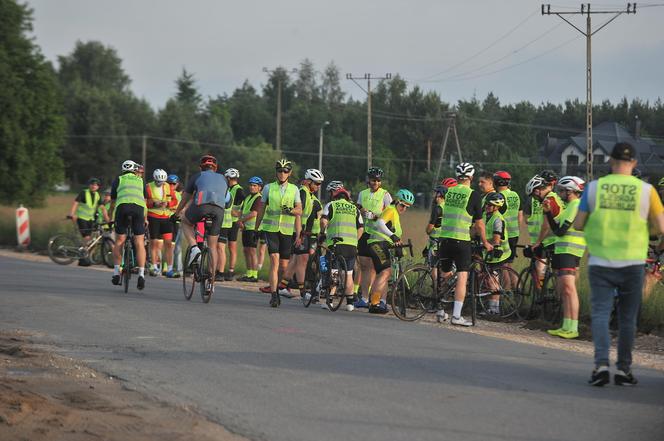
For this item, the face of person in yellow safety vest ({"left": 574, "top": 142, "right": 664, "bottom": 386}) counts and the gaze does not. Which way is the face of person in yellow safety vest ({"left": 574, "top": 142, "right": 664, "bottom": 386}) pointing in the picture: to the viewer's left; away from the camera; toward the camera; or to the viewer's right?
away from the camera

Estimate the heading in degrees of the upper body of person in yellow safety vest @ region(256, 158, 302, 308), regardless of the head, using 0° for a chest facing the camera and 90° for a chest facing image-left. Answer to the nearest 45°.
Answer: approximately 0°

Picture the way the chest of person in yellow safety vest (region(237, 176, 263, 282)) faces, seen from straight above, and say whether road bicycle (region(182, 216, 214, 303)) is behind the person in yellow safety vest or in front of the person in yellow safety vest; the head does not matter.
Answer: in front

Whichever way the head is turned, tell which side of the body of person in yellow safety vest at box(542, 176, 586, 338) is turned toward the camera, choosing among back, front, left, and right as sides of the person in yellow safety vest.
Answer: left

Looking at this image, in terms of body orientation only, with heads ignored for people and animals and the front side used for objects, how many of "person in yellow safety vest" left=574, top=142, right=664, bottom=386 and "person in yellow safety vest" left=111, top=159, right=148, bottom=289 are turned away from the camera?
2

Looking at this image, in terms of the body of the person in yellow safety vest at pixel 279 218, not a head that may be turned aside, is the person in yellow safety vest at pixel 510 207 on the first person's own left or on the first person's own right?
on the first person's own left

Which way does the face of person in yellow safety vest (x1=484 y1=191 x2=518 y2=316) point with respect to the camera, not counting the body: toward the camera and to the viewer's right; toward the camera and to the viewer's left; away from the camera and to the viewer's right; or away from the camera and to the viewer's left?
toward the camera and to the viewer's left
